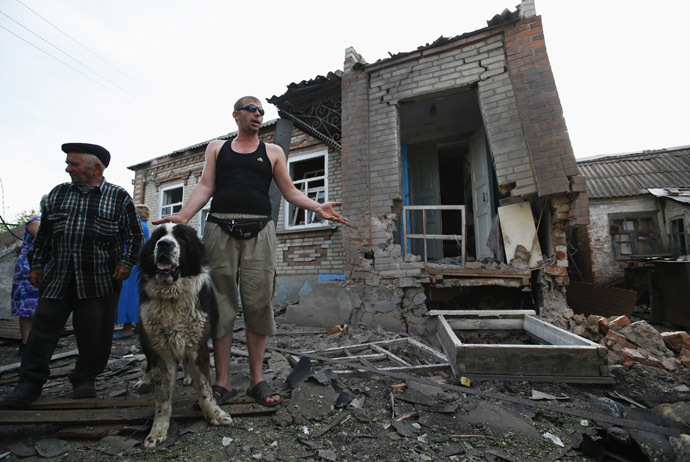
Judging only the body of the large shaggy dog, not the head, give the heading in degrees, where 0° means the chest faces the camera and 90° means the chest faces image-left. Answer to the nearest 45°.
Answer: approximately 0°

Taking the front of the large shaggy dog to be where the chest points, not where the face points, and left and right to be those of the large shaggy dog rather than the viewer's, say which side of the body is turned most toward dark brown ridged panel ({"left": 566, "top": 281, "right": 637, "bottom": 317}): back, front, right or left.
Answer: left

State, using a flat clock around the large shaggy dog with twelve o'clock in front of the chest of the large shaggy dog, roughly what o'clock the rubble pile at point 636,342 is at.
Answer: The rubble pile is roughly at 9 o'clock from the large shaggy dog.

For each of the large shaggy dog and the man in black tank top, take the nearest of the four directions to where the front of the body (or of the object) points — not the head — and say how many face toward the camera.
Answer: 2

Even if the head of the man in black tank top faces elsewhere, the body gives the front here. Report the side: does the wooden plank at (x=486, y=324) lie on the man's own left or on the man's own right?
on the man's own left

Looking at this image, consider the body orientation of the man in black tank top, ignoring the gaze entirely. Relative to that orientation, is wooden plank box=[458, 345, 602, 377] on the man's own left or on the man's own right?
on the man's own left

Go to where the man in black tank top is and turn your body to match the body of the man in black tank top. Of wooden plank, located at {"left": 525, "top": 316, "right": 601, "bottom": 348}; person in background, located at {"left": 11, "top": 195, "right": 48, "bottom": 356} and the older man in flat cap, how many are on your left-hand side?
1

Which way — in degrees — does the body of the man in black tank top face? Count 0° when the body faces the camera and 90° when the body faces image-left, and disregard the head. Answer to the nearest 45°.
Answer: approximately 0°
